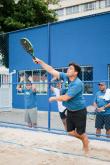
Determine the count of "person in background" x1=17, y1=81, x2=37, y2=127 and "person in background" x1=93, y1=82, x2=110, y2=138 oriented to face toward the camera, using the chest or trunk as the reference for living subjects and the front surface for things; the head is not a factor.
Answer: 2

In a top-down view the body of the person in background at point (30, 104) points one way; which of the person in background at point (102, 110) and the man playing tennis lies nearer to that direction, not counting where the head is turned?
the man playing tennis

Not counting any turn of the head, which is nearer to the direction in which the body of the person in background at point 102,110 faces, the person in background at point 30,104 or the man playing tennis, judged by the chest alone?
the man playing tennis

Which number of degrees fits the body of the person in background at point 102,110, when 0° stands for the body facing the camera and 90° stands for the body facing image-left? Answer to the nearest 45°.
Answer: approximately 0°

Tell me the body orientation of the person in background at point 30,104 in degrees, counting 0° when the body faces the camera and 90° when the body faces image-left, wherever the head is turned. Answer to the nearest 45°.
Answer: approximately 0°
